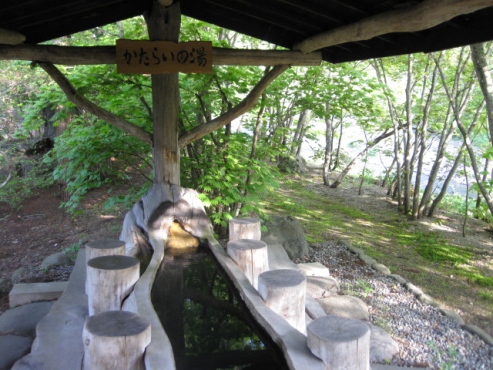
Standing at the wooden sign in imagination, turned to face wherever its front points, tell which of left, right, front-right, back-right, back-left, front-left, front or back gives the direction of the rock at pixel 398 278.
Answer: left

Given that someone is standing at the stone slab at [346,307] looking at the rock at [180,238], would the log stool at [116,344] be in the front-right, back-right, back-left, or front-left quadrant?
front-left

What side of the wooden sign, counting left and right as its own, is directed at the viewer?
front

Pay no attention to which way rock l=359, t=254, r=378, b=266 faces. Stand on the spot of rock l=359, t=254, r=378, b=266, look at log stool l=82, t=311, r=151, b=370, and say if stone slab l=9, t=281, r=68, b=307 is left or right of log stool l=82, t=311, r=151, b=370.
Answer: right

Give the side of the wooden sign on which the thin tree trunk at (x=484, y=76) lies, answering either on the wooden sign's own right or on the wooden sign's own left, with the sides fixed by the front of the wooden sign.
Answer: on the wooden sign's own left

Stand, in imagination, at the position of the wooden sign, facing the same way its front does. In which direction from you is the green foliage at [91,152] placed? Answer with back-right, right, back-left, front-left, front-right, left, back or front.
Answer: back-right

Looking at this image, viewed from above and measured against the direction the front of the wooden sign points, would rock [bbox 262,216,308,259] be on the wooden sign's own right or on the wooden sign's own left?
on the wooden sign's own left

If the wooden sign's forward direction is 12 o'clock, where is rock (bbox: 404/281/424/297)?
The rock is roughly at 9 o'clock from the wooden sign.

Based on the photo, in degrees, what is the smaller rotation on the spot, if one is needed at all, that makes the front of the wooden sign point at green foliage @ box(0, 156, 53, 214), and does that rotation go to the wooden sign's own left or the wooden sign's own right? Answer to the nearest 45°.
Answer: approximately 135° to the wooden sign's own right

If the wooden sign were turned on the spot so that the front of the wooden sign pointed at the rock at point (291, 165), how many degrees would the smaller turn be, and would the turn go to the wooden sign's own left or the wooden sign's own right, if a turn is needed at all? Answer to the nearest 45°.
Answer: approximately 135° to the wooden sign's own left

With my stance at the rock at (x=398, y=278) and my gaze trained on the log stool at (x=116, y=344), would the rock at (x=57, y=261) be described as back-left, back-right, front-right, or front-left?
front-right
